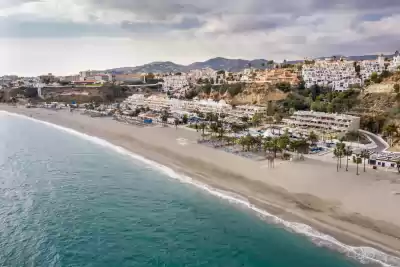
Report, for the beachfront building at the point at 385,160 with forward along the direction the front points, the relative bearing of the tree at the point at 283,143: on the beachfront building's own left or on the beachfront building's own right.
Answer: on the beachfront building's own right

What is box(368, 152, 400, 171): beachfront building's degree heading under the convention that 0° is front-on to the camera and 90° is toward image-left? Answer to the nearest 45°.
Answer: approximately 45°
